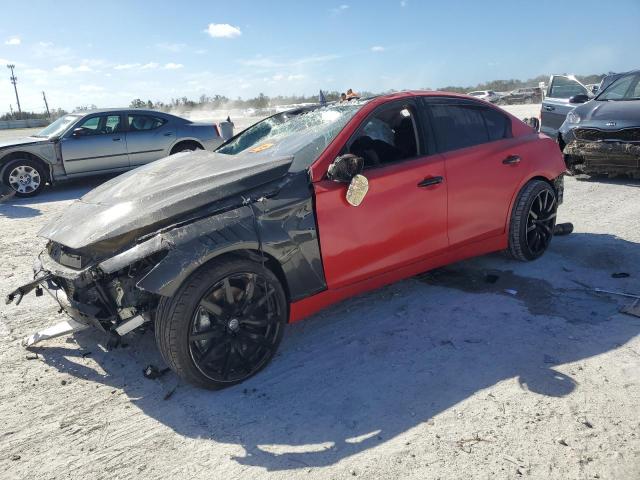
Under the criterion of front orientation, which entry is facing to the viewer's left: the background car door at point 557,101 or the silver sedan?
the silver sedan

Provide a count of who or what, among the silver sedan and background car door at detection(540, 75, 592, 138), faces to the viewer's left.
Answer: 1

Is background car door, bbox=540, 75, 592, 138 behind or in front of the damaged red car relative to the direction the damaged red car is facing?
behind

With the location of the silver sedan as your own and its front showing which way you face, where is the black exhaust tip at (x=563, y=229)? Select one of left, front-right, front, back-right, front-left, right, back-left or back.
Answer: back-left

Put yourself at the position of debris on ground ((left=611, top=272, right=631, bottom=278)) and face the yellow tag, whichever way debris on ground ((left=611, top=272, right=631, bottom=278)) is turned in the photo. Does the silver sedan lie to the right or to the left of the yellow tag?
right

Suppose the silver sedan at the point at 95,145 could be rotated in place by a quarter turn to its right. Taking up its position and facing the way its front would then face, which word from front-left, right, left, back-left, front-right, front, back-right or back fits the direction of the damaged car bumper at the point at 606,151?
back-right

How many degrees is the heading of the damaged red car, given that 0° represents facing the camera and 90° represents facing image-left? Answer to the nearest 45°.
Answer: approximately 45°

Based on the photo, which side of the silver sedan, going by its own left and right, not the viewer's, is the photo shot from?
left
